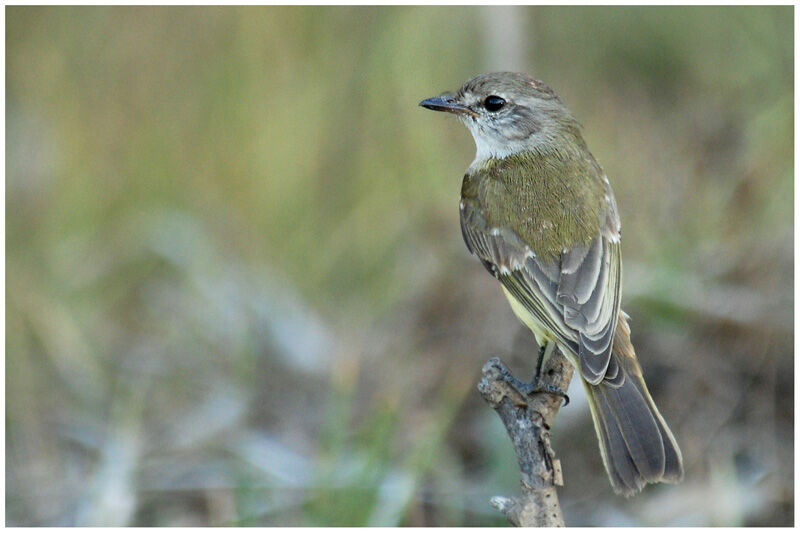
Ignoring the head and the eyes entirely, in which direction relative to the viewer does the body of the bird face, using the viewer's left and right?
facing away from the viewer and to the left of the viewer
